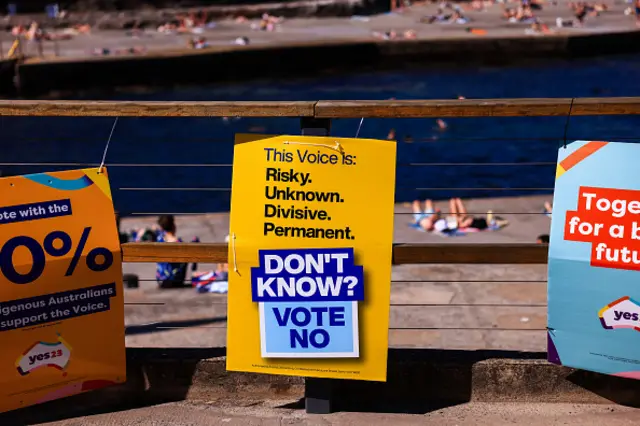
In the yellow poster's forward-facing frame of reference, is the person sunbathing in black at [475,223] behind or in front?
behind

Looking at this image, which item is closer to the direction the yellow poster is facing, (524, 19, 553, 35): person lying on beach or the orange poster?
the orange poster

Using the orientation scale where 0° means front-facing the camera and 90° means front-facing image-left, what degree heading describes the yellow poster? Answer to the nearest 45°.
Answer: approximately 0°

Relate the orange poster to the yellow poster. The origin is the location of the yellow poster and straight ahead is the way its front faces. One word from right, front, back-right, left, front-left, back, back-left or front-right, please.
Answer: right

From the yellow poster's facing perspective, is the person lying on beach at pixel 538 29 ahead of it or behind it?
behind

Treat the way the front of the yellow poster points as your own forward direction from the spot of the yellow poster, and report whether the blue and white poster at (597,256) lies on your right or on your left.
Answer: on your left
